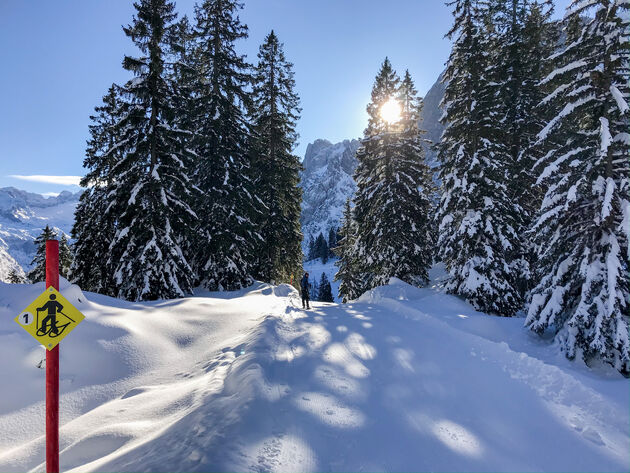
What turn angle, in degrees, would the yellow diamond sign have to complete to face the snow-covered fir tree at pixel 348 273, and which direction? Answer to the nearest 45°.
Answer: approximately 135° to its left

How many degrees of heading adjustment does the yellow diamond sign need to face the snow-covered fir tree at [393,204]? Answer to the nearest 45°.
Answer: approximately 135° to its left

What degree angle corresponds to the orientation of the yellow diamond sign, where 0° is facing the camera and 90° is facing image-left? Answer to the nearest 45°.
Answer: approximately 0°

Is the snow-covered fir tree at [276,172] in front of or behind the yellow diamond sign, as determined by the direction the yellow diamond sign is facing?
behind

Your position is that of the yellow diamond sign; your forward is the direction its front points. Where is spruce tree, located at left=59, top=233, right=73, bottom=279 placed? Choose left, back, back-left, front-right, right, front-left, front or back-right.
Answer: back

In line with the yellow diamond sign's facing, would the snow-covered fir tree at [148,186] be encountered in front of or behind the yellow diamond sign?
behind

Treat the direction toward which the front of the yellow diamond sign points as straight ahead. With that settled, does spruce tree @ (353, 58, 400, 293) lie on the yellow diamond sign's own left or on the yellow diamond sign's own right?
on the yellow diamond sign's own left

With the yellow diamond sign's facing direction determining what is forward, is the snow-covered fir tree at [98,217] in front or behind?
behind

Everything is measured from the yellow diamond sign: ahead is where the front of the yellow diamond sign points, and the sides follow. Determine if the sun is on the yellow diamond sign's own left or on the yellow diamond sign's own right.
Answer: on the yellow diamond sign's own left

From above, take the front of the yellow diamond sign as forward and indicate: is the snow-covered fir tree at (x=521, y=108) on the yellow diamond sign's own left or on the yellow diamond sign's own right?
on the yellow diamond sign's own left
